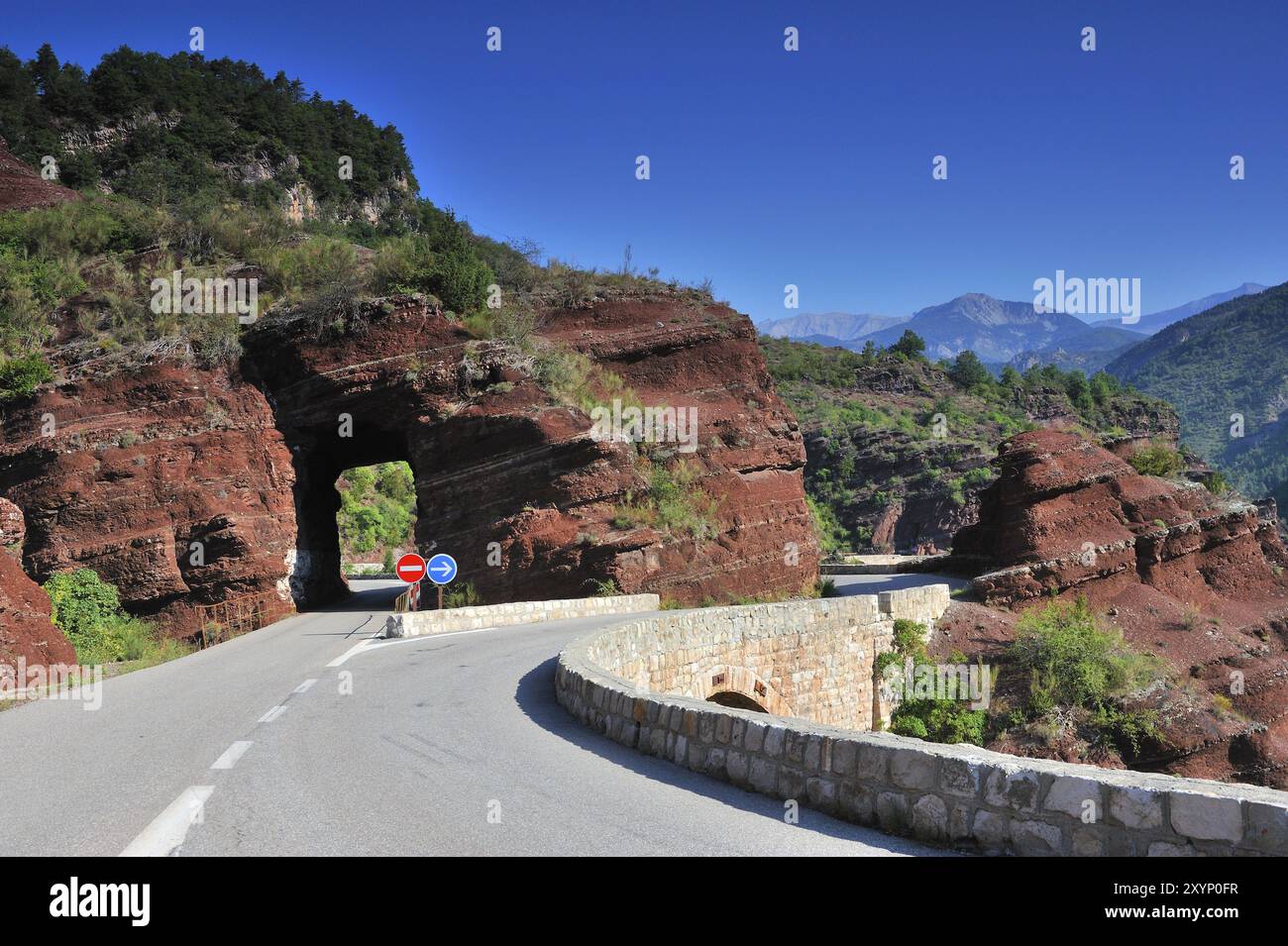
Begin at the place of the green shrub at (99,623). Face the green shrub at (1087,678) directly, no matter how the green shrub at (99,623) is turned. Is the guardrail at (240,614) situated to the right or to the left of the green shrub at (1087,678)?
left

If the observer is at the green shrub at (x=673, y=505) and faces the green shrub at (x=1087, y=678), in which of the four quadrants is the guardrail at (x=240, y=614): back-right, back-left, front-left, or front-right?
back-right

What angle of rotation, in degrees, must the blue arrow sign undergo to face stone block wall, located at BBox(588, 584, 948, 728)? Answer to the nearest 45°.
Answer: approximately 90° to its left

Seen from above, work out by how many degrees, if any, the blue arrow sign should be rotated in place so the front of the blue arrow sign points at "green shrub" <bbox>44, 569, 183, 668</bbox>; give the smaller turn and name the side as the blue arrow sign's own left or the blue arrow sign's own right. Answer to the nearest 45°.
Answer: approximately 90° to the blue arrow sign's own right

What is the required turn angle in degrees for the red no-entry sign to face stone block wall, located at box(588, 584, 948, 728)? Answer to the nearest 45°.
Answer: approximately 90° to its left

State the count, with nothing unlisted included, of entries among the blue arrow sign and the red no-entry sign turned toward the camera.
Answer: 2

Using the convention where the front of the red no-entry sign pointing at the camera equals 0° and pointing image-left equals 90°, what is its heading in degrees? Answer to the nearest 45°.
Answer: approximately 0°

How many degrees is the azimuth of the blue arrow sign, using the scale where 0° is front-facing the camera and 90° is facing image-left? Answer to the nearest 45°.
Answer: approximately 0°

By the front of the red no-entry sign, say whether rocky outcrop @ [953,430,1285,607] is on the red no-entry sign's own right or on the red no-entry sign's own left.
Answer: on the red no-entry sign's own left

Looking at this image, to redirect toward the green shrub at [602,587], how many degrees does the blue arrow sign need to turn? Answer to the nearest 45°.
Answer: approximately 135° to its left
